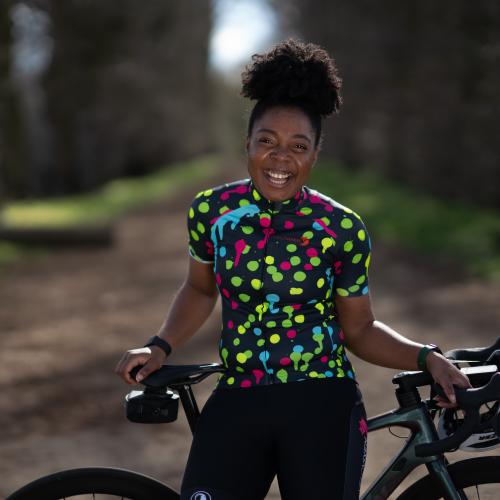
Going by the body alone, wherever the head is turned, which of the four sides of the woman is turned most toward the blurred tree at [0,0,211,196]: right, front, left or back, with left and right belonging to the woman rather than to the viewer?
back

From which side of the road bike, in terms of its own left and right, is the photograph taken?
right

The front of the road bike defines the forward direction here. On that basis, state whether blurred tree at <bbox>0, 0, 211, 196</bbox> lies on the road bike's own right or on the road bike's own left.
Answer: on the road bike's own left

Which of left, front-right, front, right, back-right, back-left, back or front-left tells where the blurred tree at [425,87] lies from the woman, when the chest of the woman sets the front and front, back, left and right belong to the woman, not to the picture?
back
